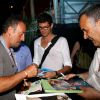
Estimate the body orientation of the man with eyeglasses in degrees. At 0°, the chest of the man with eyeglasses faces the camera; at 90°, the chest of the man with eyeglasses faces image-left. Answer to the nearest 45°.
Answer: approximately 45°
